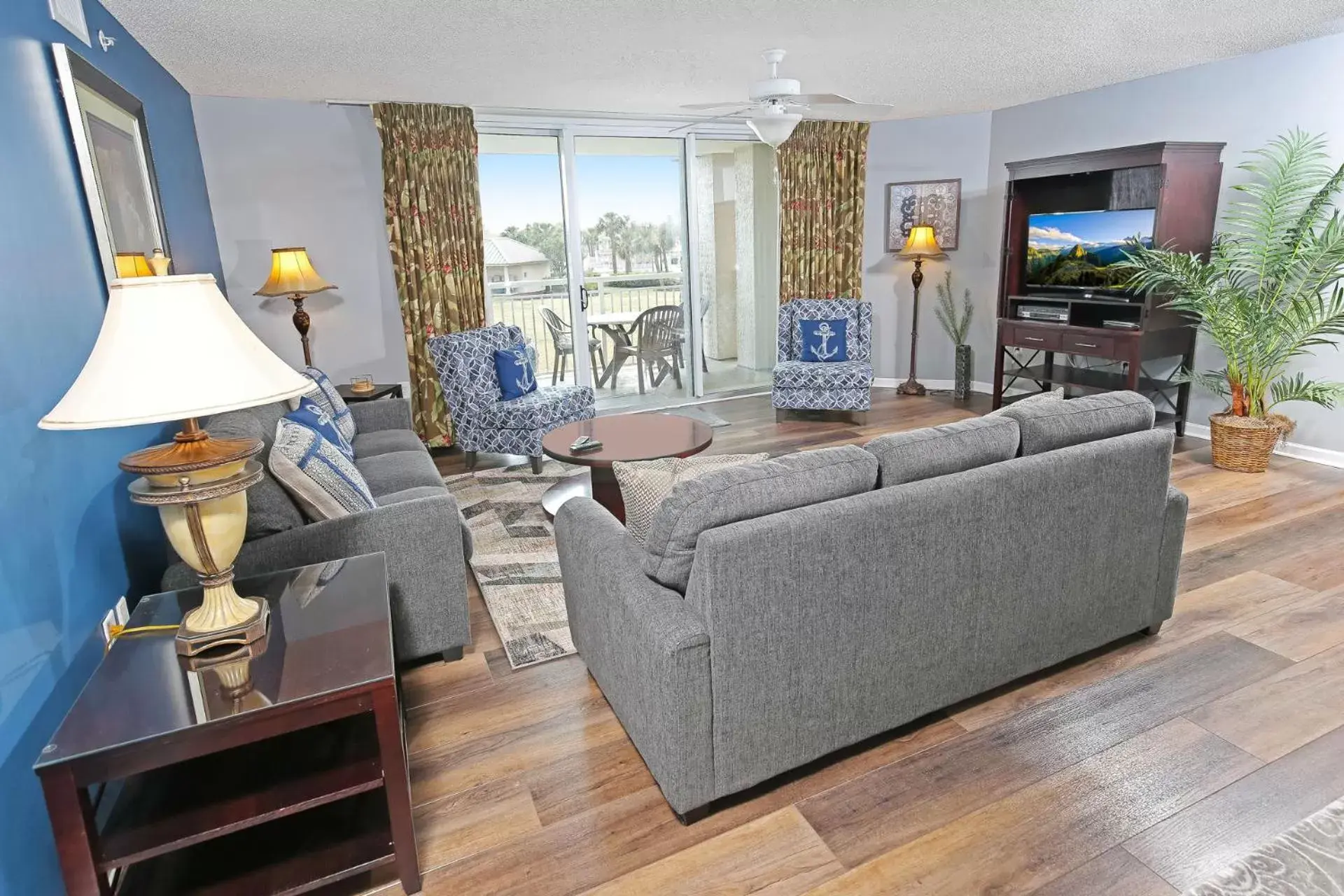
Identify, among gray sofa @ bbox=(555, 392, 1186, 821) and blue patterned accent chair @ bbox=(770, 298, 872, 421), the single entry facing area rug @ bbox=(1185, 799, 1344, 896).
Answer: the blue patterned accent chair

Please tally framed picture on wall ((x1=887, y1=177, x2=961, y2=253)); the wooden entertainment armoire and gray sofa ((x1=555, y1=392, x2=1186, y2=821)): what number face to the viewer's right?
0

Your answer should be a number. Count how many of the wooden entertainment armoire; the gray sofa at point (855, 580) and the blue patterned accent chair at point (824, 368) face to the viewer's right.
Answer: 0

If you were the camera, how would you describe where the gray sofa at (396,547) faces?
facing to the right of the viewer

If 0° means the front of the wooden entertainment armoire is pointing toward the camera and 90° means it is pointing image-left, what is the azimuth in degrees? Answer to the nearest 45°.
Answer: approximately 45°

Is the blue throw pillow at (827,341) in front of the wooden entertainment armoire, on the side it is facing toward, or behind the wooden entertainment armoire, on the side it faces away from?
in front

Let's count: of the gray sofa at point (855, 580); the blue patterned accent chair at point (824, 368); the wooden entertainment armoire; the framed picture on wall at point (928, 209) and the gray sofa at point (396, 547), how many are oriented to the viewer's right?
1

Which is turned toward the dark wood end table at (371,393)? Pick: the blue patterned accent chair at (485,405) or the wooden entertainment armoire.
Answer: the wooden entertainment armoire

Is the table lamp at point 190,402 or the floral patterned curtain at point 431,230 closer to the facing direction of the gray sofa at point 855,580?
the floral patterned curtain

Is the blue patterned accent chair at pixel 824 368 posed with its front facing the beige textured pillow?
yes

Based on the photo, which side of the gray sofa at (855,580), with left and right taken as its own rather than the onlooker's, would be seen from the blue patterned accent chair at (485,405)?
front

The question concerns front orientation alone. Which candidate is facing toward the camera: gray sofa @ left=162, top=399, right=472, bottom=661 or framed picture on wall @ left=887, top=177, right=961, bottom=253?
the framed picture on wall

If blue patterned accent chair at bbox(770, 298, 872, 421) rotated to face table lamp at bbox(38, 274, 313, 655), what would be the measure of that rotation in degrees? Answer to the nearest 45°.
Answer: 0° — it already faces it

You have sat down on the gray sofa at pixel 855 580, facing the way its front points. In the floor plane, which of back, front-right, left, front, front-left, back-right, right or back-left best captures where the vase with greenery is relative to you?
front-right

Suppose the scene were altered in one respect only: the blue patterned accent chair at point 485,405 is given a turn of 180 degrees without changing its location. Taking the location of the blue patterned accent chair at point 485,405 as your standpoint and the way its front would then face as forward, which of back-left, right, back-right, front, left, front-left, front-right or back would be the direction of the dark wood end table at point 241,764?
back-left

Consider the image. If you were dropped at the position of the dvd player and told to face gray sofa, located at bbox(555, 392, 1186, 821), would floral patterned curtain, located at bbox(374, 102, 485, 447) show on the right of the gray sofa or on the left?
right

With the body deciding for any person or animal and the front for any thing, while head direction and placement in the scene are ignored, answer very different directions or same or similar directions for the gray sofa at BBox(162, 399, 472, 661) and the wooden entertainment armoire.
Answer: very different directions

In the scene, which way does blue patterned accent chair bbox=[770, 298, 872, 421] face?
toward the camera

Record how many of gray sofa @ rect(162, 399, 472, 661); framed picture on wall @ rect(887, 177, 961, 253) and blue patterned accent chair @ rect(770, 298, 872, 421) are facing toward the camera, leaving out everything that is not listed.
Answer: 2

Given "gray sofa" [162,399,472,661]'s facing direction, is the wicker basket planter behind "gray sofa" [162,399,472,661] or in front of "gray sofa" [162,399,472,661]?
in front
